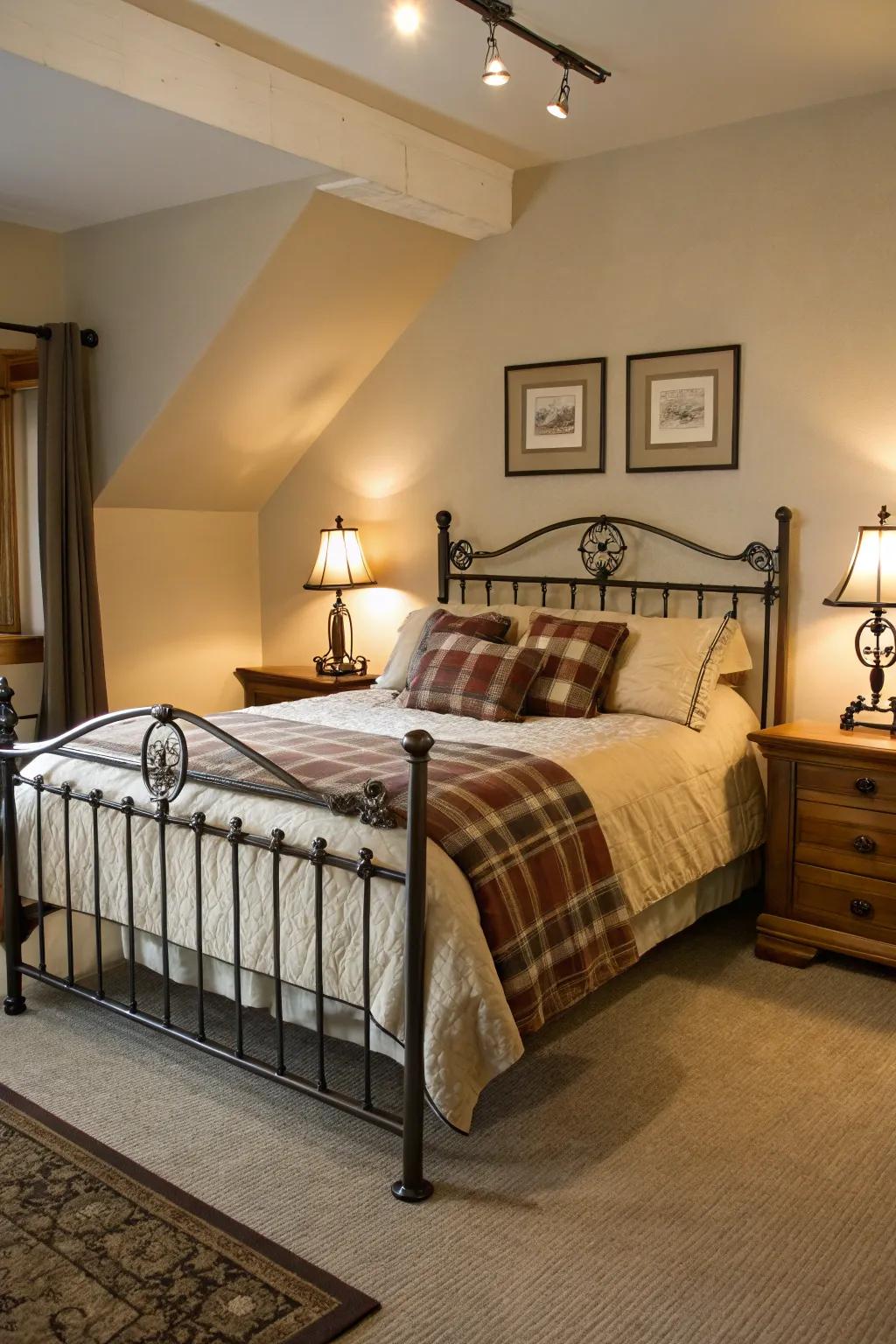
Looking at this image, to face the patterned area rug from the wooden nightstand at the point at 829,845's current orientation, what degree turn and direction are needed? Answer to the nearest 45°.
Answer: approximately 45° to its right

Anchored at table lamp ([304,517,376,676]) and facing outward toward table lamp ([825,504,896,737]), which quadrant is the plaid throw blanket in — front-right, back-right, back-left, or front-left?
front-right

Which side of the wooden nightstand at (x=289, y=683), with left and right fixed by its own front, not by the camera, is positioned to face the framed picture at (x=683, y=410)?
left

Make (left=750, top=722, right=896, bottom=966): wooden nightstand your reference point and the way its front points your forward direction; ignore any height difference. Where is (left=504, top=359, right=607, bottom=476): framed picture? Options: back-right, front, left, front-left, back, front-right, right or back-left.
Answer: back-right

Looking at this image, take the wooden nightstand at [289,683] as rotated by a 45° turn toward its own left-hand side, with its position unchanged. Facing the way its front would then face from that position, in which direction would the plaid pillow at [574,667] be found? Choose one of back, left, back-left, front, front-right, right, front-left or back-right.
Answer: front-left

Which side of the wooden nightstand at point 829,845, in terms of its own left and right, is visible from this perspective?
front

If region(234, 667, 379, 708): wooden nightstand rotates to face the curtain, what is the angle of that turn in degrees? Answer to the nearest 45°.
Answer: approximately 45° to its right

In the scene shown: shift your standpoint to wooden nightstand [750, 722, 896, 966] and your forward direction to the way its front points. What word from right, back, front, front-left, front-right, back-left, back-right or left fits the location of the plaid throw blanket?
front-right

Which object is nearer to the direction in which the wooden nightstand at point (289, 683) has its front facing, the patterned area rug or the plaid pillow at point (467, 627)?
the patterned area rug

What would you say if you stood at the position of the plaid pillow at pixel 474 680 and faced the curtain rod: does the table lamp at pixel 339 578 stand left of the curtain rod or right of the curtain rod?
right

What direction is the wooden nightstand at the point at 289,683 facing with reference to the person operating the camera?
facing the viewer and to the left of the viewer

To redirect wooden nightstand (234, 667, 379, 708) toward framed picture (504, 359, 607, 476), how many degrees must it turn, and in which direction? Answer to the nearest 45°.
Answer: approximately 90° to its left

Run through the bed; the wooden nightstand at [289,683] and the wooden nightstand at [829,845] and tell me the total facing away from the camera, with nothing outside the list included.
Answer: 0
